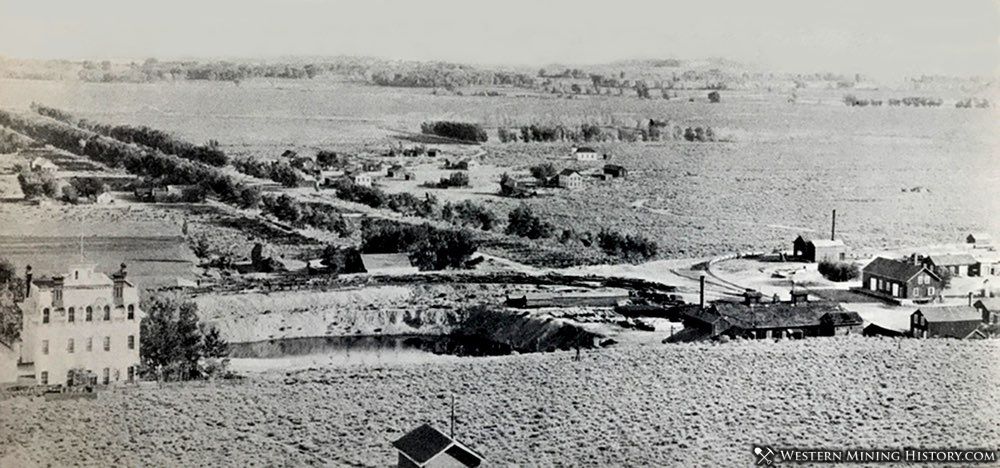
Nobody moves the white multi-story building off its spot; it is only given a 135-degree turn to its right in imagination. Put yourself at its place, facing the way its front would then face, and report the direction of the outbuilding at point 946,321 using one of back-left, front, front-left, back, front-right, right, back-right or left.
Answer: back-right

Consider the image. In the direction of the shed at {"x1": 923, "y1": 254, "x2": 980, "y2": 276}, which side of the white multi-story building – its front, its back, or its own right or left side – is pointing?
left

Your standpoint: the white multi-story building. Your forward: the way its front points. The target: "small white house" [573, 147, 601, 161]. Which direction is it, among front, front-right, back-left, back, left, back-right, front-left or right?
left

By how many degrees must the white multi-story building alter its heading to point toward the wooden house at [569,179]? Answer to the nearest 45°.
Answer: approximately 90° to its left

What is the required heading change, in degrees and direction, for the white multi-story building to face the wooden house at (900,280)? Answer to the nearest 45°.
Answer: approximately 90° to its left

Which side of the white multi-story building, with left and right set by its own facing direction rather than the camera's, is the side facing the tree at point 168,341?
left

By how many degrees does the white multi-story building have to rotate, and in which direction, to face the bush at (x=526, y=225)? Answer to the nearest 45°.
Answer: approximately 90° to its left

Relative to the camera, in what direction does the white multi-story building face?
facing the viewer

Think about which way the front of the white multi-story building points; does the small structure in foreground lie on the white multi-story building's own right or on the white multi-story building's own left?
on the white multi-story building's own left

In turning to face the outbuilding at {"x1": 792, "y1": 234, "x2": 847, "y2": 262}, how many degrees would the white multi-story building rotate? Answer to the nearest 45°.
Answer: approximately 90° to its left
